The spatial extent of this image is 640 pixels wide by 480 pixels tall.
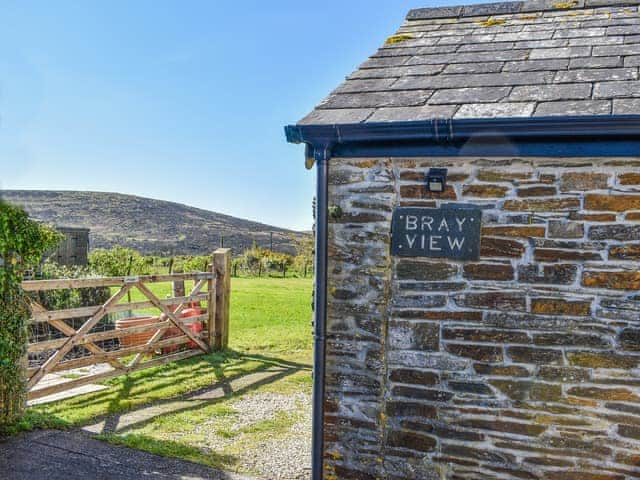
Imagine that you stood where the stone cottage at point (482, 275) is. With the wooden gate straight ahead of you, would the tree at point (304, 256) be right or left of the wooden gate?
right

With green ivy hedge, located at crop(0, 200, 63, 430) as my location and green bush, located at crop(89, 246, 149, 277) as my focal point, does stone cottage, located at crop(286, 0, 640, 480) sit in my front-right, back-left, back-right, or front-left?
back-right

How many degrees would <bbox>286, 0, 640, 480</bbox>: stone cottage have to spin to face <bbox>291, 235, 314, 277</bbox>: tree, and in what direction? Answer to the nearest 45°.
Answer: approximately 180°

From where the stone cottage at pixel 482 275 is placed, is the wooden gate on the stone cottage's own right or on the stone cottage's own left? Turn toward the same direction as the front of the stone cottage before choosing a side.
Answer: on the stone cottage's own right

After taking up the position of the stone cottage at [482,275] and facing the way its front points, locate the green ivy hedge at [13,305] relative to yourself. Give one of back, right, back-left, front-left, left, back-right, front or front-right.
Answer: right

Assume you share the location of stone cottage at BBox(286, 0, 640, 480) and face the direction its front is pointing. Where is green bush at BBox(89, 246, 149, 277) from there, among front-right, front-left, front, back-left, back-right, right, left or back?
back-right

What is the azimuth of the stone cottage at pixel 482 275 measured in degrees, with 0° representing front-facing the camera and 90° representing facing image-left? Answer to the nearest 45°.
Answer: approximately 0°
